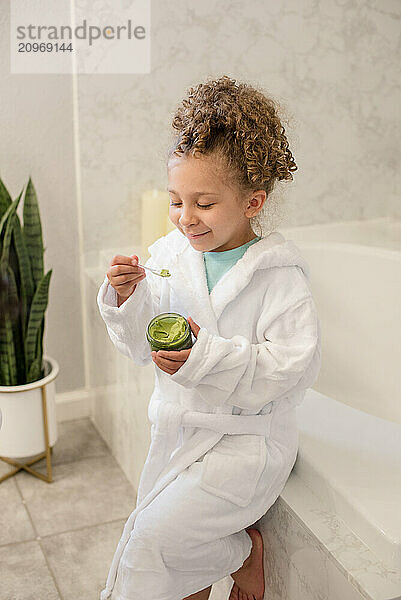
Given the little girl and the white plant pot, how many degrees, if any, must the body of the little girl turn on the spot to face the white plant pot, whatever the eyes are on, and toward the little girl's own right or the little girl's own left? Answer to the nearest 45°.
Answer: approximately 90° to the little girl's own right

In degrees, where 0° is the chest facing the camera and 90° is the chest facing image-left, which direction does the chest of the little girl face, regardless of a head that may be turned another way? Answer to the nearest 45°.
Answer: approximately 45°

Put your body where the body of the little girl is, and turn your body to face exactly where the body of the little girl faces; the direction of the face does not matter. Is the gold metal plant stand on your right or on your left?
on your right

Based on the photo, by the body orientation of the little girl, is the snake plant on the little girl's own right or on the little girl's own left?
on the little girl's own right
